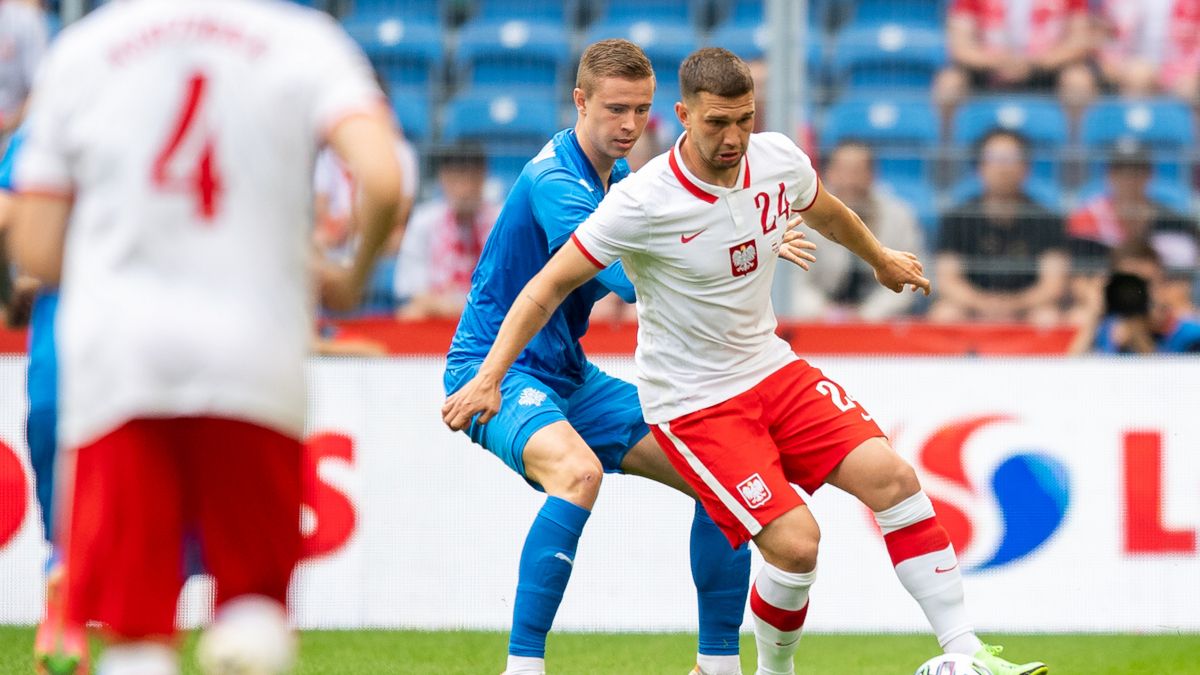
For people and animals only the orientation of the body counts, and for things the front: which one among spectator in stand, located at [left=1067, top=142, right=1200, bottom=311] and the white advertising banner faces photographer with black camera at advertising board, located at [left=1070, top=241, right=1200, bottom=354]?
spectator in stand, located at [left=1067, top=142, right=1200, bottom=311]

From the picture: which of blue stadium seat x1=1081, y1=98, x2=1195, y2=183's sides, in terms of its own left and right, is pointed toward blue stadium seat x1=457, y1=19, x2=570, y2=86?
right

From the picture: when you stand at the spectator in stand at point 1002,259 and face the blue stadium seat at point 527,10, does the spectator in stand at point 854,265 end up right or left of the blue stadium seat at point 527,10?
left

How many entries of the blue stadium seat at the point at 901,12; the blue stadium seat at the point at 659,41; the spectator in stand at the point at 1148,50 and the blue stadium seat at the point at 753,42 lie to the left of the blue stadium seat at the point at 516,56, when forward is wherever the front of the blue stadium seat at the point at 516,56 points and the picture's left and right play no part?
4

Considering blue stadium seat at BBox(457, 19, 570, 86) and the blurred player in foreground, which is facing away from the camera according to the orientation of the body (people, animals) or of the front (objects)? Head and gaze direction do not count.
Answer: the blurred player in foreground

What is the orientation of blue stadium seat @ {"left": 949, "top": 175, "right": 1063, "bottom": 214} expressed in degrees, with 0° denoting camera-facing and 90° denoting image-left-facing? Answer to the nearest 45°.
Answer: approximately 0°

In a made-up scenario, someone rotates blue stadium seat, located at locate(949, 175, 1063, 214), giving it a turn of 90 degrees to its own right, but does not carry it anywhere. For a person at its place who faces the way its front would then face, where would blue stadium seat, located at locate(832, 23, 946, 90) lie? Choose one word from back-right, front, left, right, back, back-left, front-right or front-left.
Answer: front-right

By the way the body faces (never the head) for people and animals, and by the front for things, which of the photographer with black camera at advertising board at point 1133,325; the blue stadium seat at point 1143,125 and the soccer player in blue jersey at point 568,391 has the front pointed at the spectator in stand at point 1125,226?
the blue stadium seat

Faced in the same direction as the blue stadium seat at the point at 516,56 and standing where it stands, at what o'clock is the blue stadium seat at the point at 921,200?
the blue stadium seat at the point at 921,200 is roughly at 10 o'clock from the blue stadium seat at the point at 516,56.

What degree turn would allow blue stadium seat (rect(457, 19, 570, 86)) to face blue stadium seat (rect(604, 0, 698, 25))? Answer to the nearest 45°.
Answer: approximately 135° to its left

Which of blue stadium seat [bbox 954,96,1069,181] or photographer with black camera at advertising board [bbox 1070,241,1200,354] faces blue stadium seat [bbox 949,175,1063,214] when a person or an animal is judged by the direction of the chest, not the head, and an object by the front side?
blue stadium seat [bbox 954,96,1069,181]

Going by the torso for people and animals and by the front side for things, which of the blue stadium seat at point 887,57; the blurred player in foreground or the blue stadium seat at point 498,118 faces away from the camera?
the blurred player in foreground

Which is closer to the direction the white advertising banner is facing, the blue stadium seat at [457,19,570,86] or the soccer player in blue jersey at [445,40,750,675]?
the soccer player in blue jersey
